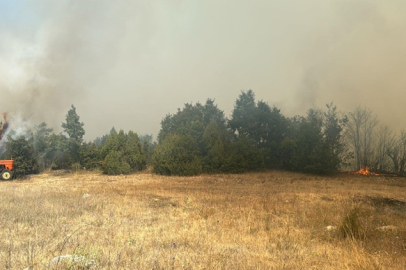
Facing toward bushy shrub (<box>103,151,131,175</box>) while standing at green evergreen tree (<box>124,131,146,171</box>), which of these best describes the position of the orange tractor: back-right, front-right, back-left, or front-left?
front-right

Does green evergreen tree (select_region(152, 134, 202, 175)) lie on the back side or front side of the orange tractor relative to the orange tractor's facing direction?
on the front side

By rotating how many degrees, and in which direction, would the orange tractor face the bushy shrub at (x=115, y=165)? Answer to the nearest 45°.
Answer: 0° — it already faces it

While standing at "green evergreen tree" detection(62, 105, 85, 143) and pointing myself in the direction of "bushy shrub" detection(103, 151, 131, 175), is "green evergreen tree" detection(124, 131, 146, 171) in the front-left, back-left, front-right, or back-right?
front-left

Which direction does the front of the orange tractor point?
to the viewer's right

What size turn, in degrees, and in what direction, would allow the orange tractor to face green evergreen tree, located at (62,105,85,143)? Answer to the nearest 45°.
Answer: approximately 45° to its left

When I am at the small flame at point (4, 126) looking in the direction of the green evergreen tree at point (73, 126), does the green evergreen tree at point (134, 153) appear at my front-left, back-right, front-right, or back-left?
front-right
